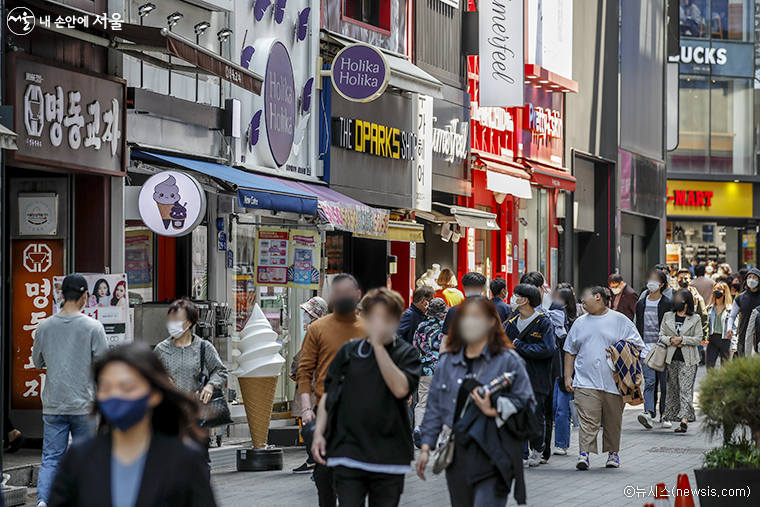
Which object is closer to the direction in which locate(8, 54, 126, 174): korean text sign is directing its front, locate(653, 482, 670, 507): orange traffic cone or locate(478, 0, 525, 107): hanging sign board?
the orange traffic cone

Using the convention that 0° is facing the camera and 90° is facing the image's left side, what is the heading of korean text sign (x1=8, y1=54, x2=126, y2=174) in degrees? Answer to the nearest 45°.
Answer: approximately 315°

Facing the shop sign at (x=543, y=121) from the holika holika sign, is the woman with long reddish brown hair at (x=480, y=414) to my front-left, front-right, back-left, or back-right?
back-right

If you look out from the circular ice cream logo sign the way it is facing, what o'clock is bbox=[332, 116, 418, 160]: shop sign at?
The shop sign is roughly at 7 o'clock from the circular ice cream logo sign.

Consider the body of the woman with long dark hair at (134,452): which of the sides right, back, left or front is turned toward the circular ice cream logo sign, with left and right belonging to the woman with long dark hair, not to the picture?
back

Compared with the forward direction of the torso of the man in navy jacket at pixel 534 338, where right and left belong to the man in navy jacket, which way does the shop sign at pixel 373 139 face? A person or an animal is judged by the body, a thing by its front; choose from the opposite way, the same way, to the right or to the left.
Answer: to the left
